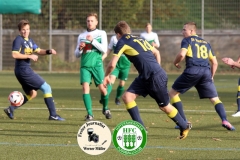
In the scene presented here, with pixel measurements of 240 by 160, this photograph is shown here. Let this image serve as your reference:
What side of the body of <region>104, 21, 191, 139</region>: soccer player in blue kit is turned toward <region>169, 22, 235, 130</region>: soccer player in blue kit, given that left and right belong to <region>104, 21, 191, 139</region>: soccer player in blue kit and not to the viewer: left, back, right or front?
right

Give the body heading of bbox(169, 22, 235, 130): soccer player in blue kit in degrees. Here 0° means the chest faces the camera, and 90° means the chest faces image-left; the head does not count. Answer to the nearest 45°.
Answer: approximately 135°

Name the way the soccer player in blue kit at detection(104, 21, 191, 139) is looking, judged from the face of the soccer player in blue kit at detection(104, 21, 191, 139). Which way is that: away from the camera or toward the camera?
away from the camera

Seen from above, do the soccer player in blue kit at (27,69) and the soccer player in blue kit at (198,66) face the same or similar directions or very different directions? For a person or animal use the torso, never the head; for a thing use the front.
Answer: very different directions

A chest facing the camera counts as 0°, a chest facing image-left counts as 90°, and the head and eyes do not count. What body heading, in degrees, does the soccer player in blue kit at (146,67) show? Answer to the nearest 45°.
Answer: approximately 135°
